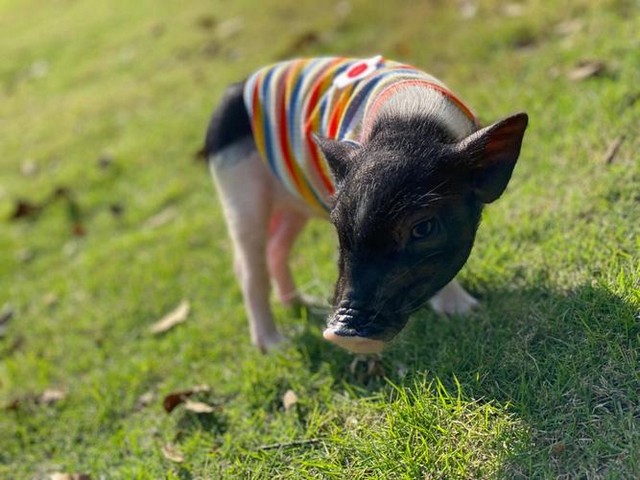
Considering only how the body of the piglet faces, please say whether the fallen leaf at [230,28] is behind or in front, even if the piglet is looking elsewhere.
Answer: behind

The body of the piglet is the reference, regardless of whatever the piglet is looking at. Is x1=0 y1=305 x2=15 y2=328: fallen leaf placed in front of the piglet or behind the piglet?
behind

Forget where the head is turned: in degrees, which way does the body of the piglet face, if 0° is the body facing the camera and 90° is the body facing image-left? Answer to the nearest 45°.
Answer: approximately 315°

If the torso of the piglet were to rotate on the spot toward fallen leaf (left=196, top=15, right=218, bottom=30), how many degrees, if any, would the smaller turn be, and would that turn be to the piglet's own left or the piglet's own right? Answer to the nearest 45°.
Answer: approximately 135° to the piglet's own left

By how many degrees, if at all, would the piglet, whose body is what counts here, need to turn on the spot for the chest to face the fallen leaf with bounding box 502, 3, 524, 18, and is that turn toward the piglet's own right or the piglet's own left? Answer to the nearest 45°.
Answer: approximately 135° to the piglet's own left

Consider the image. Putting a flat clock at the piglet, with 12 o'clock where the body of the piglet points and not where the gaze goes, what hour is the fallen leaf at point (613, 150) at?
The fallen leaf is roughly at 9 o'clock from the piglet.

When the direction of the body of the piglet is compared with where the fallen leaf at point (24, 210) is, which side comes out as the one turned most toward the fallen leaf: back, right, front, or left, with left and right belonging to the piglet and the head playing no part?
back

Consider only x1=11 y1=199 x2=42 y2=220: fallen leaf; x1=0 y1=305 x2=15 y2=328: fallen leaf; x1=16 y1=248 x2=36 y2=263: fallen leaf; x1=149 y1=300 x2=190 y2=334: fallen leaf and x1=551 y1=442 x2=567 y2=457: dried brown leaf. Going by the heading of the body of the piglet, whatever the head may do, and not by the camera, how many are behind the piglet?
4

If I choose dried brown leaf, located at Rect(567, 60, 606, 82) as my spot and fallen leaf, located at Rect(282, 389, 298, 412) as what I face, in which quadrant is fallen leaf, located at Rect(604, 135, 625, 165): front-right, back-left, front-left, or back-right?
front-left

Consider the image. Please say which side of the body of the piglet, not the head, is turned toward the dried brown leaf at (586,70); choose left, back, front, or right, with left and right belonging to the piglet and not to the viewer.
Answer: left

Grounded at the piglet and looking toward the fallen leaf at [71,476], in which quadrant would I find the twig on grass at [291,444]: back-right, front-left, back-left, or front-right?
front-left
